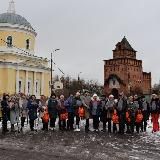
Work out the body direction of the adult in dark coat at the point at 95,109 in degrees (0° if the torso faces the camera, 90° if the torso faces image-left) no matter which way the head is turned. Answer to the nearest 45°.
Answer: approximately 0°

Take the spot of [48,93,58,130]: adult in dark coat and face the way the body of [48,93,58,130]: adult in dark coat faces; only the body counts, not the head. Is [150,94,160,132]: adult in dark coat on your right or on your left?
on your left

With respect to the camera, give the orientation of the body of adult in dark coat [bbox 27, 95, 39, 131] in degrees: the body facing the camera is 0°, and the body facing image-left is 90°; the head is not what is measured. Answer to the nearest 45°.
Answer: approximately 0°

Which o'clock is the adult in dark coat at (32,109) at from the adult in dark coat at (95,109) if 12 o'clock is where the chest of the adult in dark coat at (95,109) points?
the adult in dark coat at (32,109) is roughly at 3 o'clock from the adult in dark coat at (95,109).

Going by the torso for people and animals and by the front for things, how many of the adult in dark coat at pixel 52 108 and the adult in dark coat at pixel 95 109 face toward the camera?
2

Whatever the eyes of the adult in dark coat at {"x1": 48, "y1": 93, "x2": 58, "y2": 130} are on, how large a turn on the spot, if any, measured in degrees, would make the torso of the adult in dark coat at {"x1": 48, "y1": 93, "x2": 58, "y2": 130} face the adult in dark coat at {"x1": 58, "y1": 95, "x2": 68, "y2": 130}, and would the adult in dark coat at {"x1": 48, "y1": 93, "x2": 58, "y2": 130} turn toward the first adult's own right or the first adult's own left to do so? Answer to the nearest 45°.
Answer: approximately 90° to the first adult's own left

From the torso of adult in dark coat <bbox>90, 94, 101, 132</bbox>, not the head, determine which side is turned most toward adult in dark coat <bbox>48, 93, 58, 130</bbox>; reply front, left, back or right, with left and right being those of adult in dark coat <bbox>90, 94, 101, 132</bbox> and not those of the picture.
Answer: right

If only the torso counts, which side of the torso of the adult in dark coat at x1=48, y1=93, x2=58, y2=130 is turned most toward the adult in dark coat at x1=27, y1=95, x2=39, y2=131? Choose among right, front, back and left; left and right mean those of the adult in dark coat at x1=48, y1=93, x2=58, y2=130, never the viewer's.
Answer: right

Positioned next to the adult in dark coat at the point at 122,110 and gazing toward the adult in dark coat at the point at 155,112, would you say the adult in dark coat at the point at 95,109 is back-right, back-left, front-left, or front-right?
back-left

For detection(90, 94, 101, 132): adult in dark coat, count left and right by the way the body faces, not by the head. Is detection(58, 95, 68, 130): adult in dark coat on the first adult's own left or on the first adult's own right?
on the first adult's own right

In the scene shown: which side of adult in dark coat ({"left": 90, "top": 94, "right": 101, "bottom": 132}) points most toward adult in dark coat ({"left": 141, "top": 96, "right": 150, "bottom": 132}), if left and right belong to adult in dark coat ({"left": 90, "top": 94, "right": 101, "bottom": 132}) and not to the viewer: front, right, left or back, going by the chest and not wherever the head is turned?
left

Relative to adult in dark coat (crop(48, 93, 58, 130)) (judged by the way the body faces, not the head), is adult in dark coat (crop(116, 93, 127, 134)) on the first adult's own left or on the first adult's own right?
on the first adult's own left

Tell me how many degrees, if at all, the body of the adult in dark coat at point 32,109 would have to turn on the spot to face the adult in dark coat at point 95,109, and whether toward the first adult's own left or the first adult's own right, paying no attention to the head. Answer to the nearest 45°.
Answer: approximately 90° to the first adult's own left
